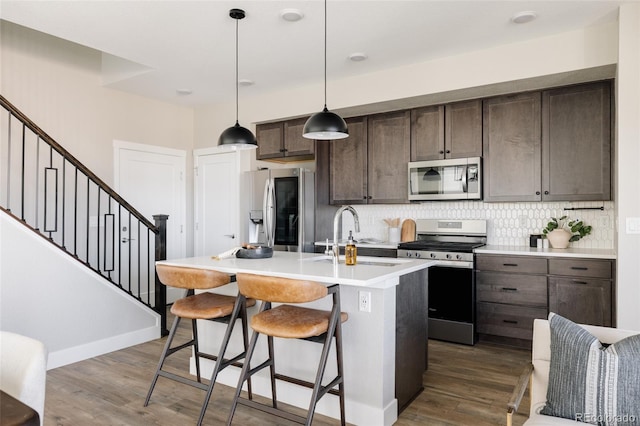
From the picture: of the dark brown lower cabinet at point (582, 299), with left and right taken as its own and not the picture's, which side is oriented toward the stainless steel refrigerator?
right

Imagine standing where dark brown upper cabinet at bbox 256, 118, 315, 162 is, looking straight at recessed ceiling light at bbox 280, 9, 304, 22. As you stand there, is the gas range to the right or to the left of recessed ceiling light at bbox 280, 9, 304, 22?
left

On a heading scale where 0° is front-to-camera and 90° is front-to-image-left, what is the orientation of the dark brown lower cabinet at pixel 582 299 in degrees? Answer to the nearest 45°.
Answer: approximately 0°

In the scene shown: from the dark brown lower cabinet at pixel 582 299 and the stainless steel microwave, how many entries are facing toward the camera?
2

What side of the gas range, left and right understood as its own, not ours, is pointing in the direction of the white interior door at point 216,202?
right

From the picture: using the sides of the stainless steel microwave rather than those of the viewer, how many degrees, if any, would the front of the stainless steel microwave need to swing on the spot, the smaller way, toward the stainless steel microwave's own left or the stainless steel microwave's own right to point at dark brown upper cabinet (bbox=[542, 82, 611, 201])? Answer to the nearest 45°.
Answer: approximately 90° to the stainless steel microwave's own left

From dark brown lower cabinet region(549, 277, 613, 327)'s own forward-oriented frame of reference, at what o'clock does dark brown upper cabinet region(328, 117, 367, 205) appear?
The dark brown upper cabinet is roughly at 3 o'clock from the dark brown lower cabinet.

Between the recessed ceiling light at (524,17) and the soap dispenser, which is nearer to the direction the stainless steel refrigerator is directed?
the soap dispenser
